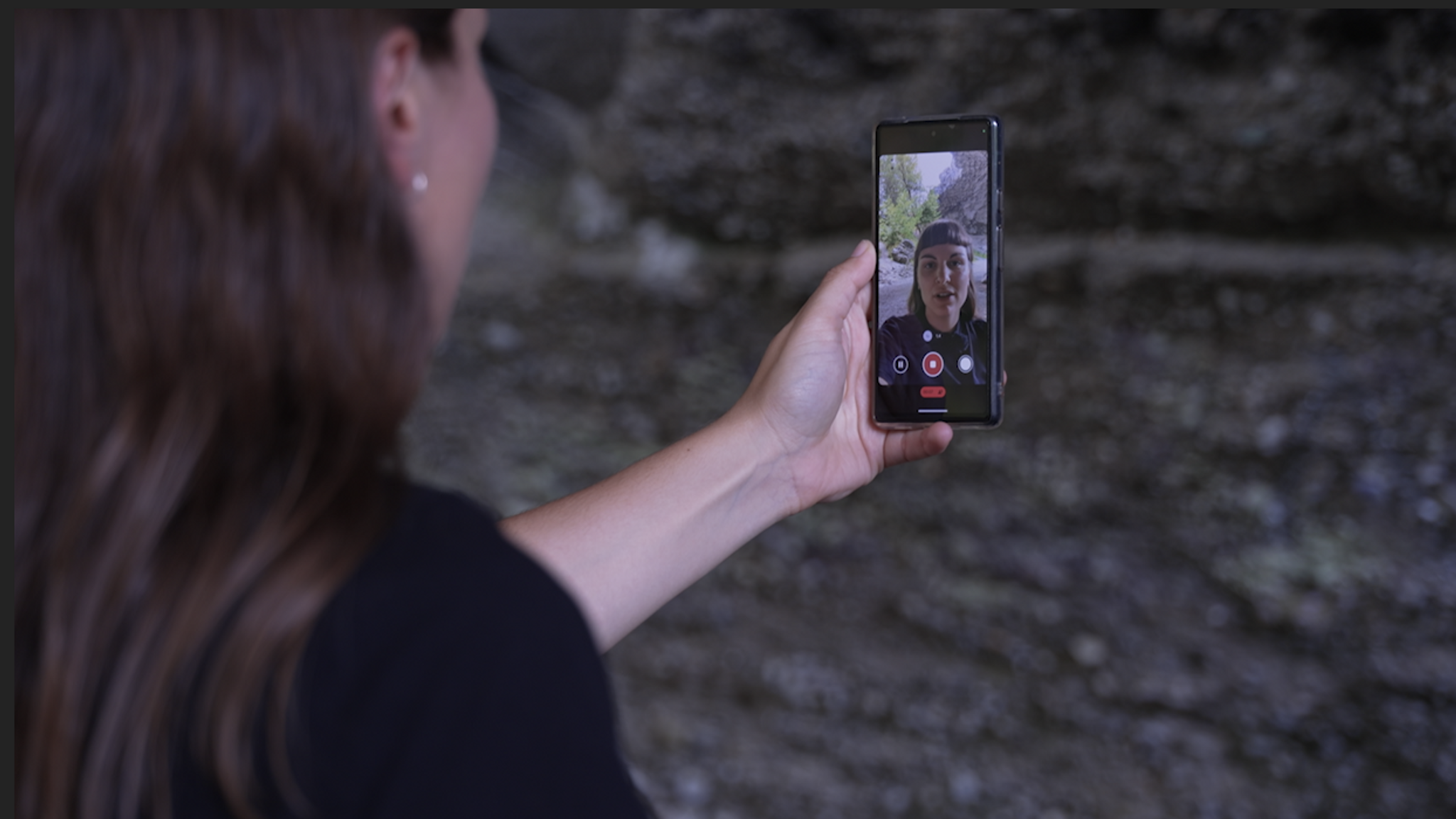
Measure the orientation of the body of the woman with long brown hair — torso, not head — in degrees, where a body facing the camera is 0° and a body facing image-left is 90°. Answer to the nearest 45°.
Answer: approximately 225°

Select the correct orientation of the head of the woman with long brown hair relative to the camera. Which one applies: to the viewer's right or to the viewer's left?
to the viewer's right
